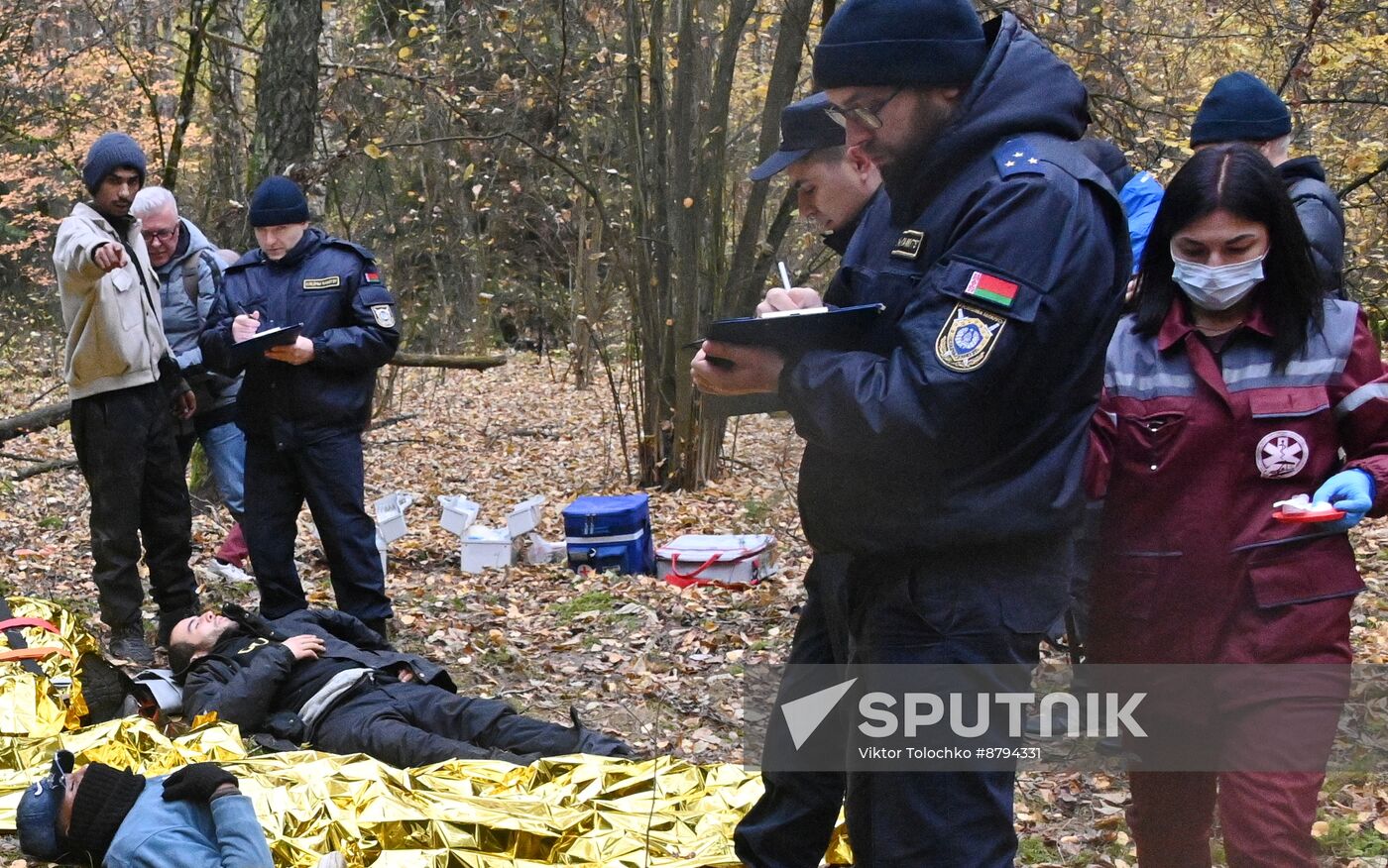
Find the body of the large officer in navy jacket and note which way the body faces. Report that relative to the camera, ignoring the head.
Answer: to the viewer's left

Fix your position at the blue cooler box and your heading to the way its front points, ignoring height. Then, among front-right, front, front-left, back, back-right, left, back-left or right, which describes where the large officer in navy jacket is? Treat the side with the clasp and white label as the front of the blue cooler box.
front

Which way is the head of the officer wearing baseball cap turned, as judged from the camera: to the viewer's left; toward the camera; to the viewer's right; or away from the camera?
to the viewer's left

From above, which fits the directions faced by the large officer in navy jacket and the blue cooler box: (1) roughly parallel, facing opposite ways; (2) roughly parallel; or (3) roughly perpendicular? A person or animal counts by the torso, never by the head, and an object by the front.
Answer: roughly perpendicular

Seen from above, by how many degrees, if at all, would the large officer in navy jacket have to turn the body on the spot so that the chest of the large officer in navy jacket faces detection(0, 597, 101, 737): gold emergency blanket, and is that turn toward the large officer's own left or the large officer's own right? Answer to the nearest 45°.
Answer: approximately 45° to the large officer's own right

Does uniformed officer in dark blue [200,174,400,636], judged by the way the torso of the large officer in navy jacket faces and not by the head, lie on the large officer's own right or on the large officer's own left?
on the large officer's own right

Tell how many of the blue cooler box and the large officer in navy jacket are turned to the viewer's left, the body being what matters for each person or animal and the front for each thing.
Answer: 1

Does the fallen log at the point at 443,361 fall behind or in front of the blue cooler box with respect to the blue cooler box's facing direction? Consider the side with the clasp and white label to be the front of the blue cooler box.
behind

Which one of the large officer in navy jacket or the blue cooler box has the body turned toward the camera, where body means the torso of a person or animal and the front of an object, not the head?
the blue cooler box

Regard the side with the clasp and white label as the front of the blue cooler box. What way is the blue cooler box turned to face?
toward the camera

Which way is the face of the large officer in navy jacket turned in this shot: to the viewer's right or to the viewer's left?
to the viewer's left
